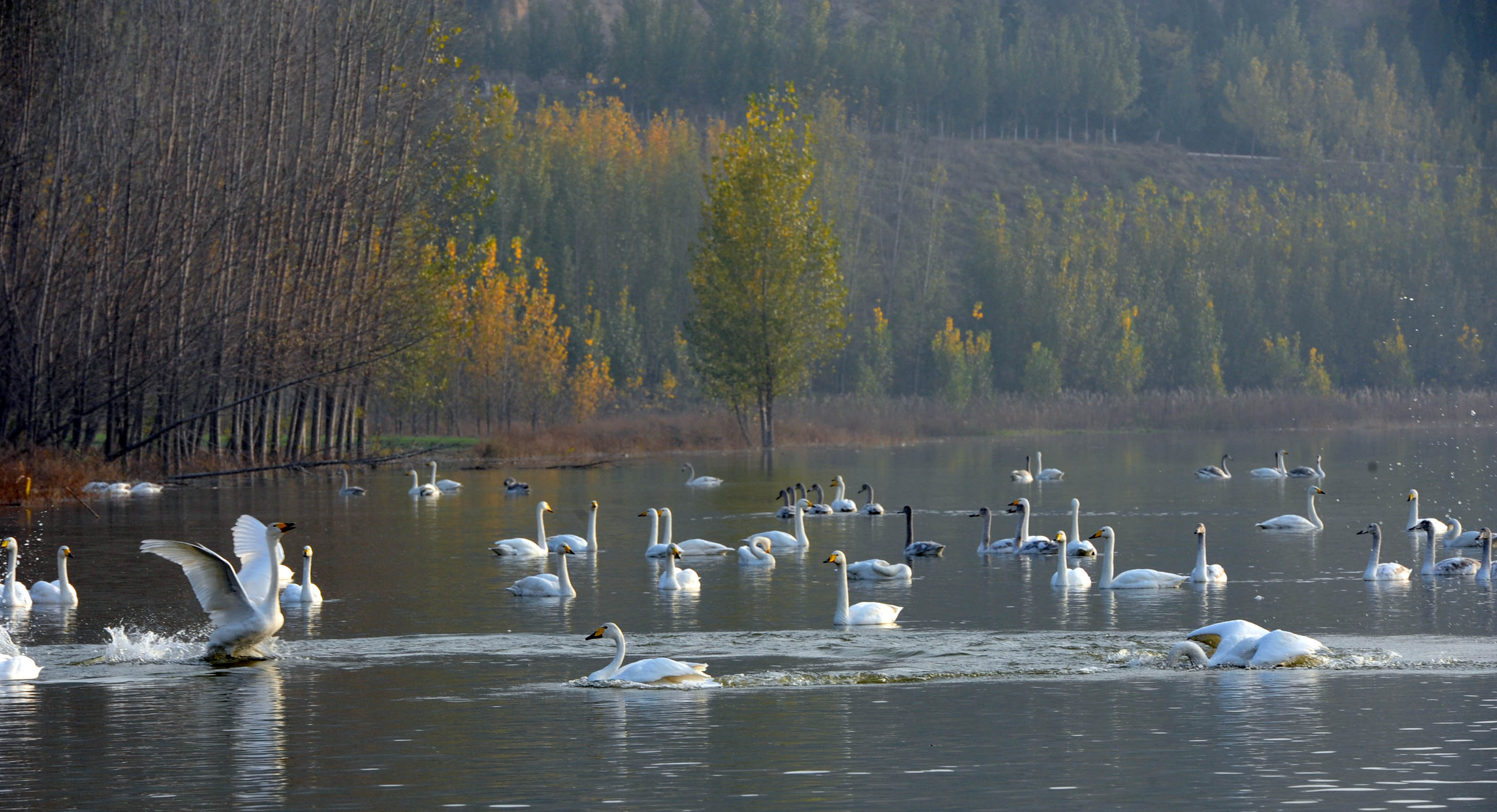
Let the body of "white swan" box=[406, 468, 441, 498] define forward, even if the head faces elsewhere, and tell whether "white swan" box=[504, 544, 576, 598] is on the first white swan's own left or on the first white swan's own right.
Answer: on the first white swan's own left

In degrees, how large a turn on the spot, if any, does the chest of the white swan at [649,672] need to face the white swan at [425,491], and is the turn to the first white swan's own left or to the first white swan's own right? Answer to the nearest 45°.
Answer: approximately 90° to the first white swan's own right

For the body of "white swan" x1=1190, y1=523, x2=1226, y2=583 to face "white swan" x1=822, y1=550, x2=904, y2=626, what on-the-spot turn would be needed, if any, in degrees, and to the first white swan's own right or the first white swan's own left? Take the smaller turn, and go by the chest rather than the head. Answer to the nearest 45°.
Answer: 0° — it already faces it

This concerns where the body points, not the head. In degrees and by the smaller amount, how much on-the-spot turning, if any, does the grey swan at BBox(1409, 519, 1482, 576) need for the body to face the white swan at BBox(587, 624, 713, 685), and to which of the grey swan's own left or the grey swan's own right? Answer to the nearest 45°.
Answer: approximately 45° to the grey swan's own left

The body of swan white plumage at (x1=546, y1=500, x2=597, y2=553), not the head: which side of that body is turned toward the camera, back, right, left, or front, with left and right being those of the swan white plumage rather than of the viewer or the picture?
right

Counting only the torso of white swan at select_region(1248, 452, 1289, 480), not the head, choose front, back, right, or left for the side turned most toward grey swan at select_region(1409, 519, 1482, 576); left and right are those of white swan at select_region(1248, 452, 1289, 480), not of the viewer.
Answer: right

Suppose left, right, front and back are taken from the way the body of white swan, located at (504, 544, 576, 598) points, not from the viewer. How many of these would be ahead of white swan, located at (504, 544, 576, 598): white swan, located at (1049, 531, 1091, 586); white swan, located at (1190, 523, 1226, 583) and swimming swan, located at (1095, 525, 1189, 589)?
3

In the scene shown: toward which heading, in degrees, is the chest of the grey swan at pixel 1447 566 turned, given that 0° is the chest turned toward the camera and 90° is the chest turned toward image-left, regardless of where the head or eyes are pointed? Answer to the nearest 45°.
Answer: approximately 90°

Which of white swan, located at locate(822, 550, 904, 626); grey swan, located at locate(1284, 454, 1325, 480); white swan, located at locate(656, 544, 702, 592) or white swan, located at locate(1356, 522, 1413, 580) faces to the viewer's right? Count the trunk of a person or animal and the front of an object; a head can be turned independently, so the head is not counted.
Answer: grey swan, located at locate(1284, 454, 1325, 480)

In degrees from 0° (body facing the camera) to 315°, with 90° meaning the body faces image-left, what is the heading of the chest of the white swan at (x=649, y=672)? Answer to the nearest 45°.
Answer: approximately 90°

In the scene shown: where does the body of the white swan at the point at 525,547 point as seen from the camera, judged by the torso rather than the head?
to the viewer's right

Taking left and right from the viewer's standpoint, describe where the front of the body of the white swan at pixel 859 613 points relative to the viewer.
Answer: facing to the left of the viewer

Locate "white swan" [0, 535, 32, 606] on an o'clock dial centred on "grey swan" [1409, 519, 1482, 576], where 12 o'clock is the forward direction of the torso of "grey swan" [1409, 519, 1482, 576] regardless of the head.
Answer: "white swan" [0, 535, 32, 606] is roughly at 11 o'clock from "grey swan" [1409, 519, 1482, 576].

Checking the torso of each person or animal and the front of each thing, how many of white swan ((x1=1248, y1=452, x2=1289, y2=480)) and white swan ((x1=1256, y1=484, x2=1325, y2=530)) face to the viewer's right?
2

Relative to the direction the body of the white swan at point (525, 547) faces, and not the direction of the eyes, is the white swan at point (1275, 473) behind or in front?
in front
